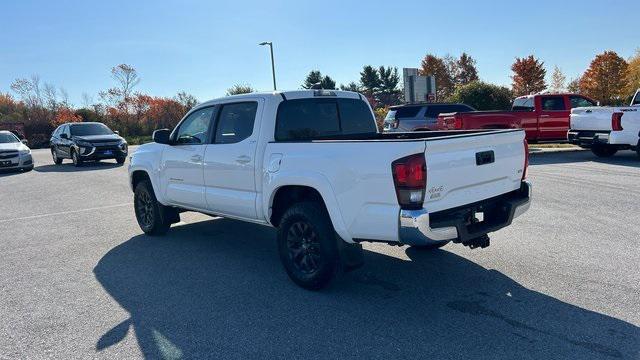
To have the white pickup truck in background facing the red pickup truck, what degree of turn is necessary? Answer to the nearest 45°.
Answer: approximately 90° to its left

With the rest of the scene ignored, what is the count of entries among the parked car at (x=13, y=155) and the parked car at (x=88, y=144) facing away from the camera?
0

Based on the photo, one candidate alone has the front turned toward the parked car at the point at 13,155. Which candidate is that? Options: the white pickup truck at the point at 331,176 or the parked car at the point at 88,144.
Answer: the white pickup truck

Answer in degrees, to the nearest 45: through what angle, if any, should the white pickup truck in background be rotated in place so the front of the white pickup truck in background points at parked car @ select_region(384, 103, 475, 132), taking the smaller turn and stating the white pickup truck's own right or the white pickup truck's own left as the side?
approximately 135° to the white pickup truck's own left

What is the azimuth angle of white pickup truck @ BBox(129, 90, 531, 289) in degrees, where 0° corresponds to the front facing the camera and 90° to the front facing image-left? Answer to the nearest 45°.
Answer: approximately 135°

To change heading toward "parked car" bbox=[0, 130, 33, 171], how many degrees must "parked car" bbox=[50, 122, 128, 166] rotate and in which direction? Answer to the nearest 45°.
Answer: approximately 135° to its right

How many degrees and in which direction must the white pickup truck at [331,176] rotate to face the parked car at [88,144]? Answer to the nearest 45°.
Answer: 0° — it already faces it

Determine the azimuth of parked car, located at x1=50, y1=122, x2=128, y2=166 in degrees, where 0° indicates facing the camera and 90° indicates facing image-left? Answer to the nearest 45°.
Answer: approximately 315°

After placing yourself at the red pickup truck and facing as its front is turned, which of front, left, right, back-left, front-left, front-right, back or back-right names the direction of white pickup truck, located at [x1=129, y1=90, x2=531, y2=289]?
back-right

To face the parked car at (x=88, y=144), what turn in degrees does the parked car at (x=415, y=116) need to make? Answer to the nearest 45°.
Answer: approximately 135° to its left

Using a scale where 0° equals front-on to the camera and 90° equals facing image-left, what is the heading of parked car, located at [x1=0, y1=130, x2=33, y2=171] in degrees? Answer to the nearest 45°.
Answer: approximately 315°

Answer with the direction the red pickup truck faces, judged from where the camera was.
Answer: facing away from the viewer and to the right of the viewer

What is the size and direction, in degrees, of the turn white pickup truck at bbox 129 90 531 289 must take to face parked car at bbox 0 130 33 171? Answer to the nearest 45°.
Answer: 0° — it already faces it
